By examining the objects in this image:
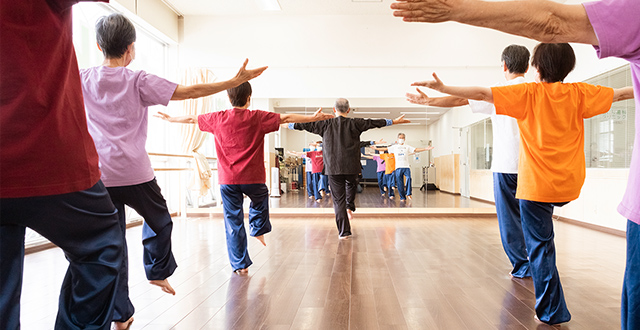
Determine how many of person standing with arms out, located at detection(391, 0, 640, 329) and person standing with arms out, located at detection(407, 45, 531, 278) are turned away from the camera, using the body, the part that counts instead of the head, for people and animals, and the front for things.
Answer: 2

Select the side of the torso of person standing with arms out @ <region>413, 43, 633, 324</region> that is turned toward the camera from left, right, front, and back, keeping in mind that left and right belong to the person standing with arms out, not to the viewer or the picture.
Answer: back

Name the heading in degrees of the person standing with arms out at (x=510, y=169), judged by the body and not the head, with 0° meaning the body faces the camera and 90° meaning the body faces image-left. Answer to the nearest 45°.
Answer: approximately 180°

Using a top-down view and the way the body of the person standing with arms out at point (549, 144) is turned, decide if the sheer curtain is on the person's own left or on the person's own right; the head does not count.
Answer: on the person's own left

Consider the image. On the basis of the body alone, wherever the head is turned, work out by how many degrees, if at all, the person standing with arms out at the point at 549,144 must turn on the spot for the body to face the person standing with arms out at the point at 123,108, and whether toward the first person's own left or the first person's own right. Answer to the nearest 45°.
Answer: approximately 135° to the first person's own left

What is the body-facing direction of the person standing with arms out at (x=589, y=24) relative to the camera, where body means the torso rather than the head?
away from the camera

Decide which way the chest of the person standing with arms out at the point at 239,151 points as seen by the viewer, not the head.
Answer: away from the camera

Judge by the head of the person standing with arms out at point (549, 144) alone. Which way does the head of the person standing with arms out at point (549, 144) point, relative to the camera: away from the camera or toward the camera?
away from the camera

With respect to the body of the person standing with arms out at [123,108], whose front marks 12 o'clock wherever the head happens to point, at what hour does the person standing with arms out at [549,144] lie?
the person standing with arms out at [549,144] is roughly at 2 o'clock from the person standing with arms out at [123,108].

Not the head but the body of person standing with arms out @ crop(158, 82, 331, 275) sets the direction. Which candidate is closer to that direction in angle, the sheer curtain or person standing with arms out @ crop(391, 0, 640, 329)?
the sheer curtain

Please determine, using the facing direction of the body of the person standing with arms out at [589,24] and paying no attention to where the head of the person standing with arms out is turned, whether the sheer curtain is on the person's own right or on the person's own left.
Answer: on the person's own left
